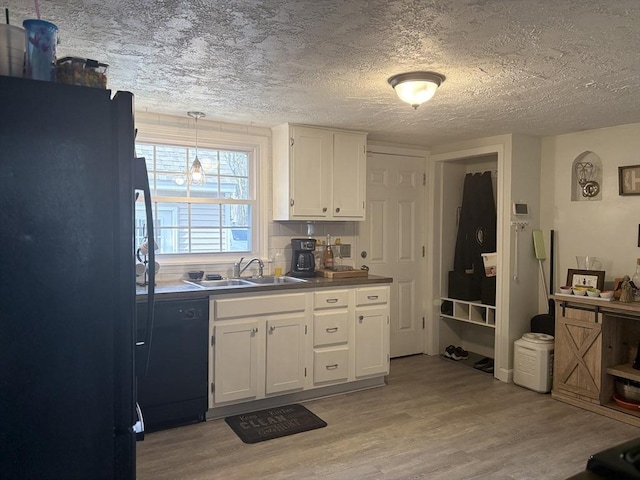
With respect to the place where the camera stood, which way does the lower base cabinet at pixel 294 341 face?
facing the viewer and to the right of the viewer

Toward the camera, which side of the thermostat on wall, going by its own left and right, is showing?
front

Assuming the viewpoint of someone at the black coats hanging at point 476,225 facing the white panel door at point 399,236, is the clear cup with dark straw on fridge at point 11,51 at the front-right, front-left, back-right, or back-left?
front-left

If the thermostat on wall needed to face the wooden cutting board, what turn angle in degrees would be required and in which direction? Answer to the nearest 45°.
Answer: approximately 45° to its right

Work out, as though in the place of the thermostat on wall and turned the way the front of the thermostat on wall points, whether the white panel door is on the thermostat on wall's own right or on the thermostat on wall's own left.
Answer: on the thermostat on wall's own right

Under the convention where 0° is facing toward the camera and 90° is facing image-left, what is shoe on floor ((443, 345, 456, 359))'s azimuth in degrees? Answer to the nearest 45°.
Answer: approximately 45°

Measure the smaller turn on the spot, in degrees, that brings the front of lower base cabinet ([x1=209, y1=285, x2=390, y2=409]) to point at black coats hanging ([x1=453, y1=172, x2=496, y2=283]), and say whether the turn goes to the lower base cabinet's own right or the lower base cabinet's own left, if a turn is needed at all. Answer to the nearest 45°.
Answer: approximately 90° to the lower base cabinet's own left

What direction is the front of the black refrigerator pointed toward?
to the viewer's right

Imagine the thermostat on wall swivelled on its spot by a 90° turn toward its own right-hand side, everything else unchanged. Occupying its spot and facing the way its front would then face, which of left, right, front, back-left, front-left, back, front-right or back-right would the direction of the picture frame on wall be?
back
